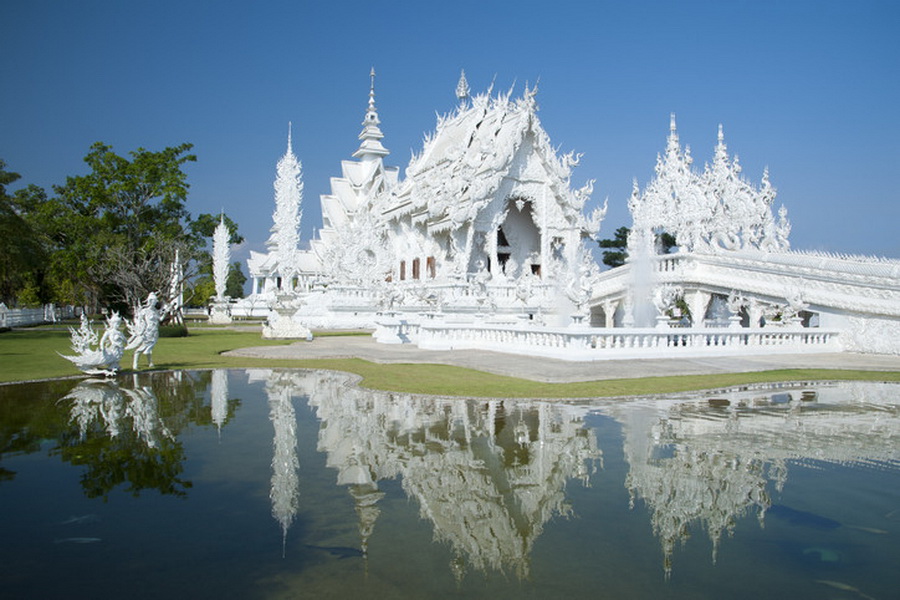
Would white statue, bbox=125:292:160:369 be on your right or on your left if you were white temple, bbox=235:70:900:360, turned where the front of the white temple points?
on your right

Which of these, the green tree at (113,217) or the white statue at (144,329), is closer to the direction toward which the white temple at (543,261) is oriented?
the white statue

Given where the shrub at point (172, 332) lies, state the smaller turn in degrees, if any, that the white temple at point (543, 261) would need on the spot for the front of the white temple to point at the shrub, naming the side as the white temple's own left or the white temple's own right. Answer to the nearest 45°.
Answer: approximately 90° to the white temple's own right

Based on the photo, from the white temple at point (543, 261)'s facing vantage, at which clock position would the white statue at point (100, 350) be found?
The white statue is roughly at 2 o'clock from the white temple.

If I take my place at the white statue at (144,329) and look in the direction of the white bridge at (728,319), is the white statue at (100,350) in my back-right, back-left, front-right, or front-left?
back-right
